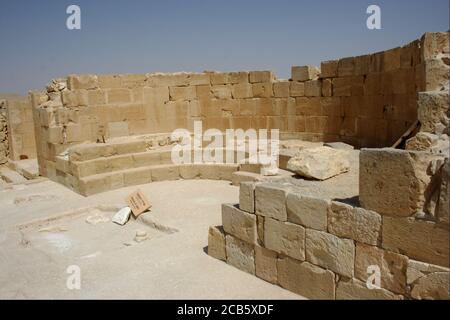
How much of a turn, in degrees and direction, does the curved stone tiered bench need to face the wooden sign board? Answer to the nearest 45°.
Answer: approximately 45° to its right

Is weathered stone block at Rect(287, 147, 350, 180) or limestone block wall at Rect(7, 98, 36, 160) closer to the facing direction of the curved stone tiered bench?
the weathered stone block

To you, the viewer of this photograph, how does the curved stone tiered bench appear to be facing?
facing the viewer and to the right of the viewer

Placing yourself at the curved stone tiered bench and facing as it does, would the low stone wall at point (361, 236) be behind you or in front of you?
in front

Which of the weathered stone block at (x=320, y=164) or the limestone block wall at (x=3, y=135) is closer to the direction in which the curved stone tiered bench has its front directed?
the weathered stone block

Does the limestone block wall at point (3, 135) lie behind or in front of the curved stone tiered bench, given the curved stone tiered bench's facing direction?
behind
